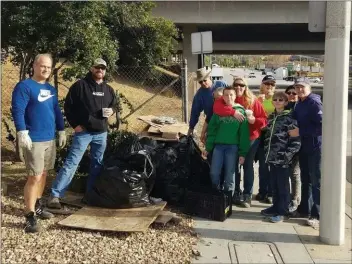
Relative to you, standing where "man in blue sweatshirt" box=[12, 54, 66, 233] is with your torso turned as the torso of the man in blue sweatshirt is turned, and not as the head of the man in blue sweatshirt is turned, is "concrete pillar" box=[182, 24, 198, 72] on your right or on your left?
on your left

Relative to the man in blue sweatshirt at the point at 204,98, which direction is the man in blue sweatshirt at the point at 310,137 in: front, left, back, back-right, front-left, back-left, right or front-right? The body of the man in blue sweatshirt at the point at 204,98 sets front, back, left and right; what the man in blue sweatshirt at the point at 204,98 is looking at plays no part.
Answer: front-left

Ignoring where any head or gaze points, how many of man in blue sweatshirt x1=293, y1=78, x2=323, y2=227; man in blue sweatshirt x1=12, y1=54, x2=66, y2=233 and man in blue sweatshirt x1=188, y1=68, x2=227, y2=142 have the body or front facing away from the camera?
0

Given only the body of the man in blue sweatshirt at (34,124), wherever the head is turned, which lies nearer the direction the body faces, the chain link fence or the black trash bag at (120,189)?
the black trash bag

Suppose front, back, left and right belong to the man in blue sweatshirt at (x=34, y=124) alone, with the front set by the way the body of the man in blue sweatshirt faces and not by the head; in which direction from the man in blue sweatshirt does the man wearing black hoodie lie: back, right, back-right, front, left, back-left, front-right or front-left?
left

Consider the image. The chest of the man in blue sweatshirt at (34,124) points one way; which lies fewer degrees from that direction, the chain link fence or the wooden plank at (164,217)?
the wooden plank

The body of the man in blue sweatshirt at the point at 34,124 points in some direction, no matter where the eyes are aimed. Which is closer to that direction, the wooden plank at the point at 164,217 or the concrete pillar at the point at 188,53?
the wooden plank

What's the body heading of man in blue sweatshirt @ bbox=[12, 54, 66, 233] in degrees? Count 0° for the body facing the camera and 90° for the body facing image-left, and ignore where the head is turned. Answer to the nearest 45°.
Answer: approximately 315°

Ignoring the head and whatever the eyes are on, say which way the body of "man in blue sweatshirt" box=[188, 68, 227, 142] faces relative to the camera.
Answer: toward the camera

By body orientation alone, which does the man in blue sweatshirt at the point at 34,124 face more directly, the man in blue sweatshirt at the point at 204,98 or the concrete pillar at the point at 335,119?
the concrete pillar

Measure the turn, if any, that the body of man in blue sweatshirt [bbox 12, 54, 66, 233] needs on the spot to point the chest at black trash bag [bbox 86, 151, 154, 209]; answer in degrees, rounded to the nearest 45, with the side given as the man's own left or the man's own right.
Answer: approximately 45° to the man's own left

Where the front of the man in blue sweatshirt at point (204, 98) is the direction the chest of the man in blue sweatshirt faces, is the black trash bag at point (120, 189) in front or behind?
in front

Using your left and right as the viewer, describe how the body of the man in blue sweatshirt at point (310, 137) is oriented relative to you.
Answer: facing the viewer and to the left of the viewer

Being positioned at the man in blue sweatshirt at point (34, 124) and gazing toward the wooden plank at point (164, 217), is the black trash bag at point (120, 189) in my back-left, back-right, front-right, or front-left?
front-left

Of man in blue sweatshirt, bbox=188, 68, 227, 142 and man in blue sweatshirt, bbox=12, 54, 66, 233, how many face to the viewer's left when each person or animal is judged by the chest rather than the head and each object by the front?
0
